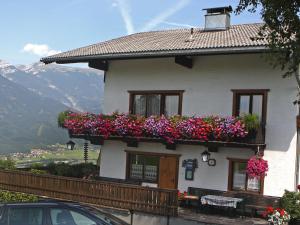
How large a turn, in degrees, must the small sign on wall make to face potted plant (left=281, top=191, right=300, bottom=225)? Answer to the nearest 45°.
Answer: approximately 45° to its left

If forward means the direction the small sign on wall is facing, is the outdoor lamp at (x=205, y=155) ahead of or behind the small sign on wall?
ahead

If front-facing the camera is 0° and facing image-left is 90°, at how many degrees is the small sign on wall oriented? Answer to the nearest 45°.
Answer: approximately 0°

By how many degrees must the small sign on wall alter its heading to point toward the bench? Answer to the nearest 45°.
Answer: approximately 45° to its left

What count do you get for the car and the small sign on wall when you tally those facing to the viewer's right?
1

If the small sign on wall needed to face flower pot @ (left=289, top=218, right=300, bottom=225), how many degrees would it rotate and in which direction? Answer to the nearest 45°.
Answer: approximately 45° to its left

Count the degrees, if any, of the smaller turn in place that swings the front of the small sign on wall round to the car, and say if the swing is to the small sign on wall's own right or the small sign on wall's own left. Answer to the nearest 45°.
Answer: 0° — it already faces it

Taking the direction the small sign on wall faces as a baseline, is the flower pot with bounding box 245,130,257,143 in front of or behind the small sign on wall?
in front

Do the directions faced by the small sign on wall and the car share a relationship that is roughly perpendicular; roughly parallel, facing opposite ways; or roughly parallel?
roughly perpendicular

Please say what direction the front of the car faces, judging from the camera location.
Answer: facing to the right of the viewer

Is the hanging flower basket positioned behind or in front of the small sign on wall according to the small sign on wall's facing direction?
in front

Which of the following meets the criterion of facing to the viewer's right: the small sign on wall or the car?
the car
